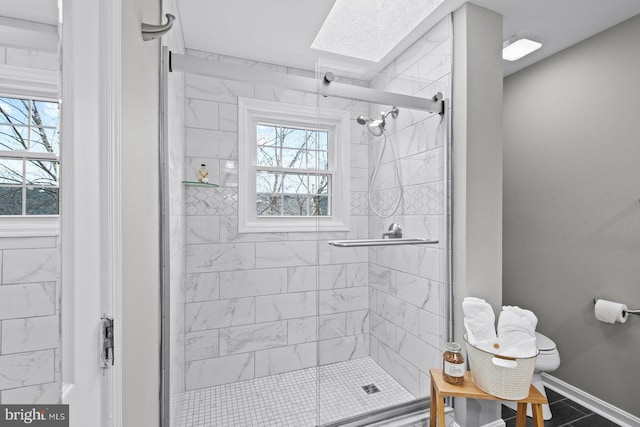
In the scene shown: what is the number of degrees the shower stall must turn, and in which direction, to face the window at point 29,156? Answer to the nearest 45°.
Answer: approximately 45° to its right

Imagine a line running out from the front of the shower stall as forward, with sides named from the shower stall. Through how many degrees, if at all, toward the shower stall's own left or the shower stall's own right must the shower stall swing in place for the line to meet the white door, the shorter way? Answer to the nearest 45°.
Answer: approximately 90° to the shower stall's own right

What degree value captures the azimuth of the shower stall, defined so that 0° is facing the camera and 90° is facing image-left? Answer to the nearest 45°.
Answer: approximately 315°

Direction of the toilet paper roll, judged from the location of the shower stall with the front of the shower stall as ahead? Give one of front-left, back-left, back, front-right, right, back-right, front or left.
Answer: front-left

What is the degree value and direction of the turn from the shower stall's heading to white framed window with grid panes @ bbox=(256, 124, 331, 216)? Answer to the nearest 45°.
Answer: approximately 180°

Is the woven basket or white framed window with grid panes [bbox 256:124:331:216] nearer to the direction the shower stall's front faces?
the woven basket
